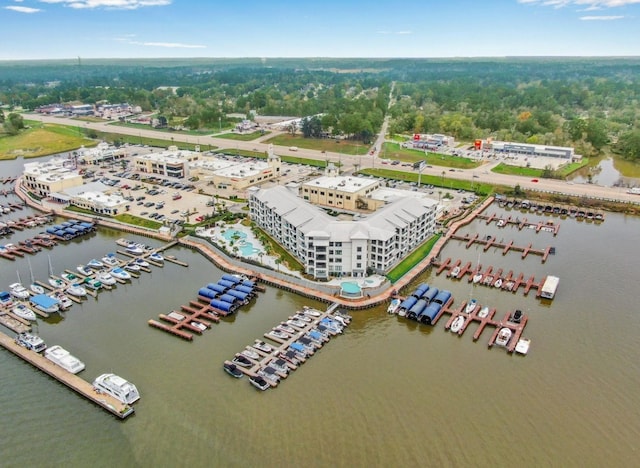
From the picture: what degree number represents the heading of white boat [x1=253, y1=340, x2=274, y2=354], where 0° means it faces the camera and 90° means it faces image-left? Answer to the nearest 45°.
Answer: approximately 315°

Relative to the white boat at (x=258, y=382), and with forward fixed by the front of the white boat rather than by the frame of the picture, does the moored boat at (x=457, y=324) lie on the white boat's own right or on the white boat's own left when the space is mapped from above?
on the white boat's own left

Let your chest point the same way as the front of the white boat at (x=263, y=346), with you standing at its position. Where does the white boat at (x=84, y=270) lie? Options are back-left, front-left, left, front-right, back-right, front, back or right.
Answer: back

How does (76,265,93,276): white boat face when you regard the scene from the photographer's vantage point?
facing away from the viewer and to the left of the viewer

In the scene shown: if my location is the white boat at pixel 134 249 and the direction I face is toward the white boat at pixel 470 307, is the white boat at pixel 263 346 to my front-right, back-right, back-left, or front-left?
front-right

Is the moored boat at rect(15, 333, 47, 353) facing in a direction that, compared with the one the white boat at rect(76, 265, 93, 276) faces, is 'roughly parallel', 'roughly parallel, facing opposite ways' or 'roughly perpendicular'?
roughly parallel

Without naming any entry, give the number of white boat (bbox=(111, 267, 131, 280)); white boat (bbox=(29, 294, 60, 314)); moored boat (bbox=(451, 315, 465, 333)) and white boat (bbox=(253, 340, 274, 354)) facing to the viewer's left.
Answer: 0

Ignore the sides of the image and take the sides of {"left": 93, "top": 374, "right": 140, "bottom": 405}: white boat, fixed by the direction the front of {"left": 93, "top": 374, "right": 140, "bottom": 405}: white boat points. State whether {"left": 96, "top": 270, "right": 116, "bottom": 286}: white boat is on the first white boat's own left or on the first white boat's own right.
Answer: on the first white boat's own right

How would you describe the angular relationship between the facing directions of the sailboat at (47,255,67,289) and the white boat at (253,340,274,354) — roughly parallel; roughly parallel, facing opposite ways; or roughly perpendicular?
roughly parallel, facing opposite ways

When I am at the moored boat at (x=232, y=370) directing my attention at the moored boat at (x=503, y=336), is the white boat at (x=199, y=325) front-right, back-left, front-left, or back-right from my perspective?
back-left

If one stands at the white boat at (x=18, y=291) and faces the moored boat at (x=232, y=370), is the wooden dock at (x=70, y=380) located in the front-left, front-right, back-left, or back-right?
front-right

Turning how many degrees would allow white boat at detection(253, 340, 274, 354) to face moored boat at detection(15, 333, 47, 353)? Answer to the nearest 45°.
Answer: approximately 135° to its right
